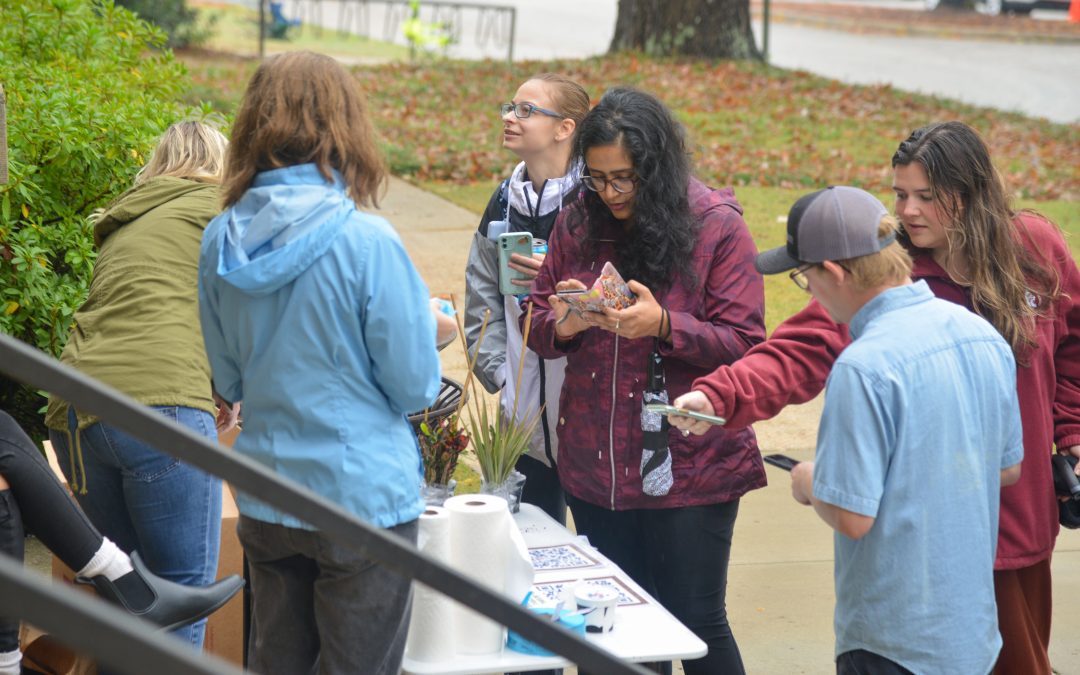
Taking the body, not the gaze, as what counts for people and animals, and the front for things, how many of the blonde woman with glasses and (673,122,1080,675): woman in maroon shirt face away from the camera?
0

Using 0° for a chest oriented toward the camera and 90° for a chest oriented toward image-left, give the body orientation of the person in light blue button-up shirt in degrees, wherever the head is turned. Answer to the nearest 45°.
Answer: approximately 135°

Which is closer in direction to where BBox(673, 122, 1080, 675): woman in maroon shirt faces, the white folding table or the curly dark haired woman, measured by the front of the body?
the white folding table

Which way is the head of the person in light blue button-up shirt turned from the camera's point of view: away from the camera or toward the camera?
away from the camera

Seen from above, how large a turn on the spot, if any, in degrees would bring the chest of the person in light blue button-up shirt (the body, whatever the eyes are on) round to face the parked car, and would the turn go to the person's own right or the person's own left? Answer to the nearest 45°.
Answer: approximately 45° to the person's own right

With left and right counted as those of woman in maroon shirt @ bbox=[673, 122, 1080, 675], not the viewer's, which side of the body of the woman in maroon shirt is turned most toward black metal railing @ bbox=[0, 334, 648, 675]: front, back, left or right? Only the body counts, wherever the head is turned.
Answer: front

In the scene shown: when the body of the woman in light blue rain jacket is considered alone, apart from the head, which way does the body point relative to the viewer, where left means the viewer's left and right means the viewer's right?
facing away from the viewer and to the right of the viewer

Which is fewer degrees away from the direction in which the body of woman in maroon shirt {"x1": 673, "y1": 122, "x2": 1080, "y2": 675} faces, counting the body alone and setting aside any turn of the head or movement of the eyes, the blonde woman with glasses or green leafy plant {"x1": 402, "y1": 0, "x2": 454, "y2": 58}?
the blonde woman with glasses

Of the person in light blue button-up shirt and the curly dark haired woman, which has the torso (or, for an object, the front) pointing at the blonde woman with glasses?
the person in light blue button-up shirt

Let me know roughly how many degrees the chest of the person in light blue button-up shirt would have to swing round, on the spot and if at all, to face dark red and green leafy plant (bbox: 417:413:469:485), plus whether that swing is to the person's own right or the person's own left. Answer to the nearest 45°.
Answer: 0° — they already face it

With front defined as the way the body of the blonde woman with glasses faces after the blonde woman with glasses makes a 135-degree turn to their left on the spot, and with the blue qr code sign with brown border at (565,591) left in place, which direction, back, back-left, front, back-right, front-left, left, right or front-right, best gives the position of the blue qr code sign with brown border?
right

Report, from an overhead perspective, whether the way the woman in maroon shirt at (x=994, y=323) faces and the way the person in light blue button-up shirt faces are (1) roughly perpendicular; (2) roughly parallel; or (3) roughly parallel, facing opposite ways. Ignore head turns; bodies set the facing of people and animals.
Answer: roughly perpendicular

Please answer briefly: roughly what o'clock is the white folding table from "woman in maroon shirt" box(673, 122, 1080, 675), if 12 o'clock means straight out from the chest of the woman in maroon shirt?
The white folding table is roughly at 12 o'clock from the woman in maroon shirt.

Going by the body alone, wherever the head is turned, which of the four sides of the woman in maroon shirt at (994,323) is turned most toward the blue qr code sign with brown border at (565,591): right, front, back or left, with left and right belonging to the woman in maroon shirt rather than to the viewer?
front
